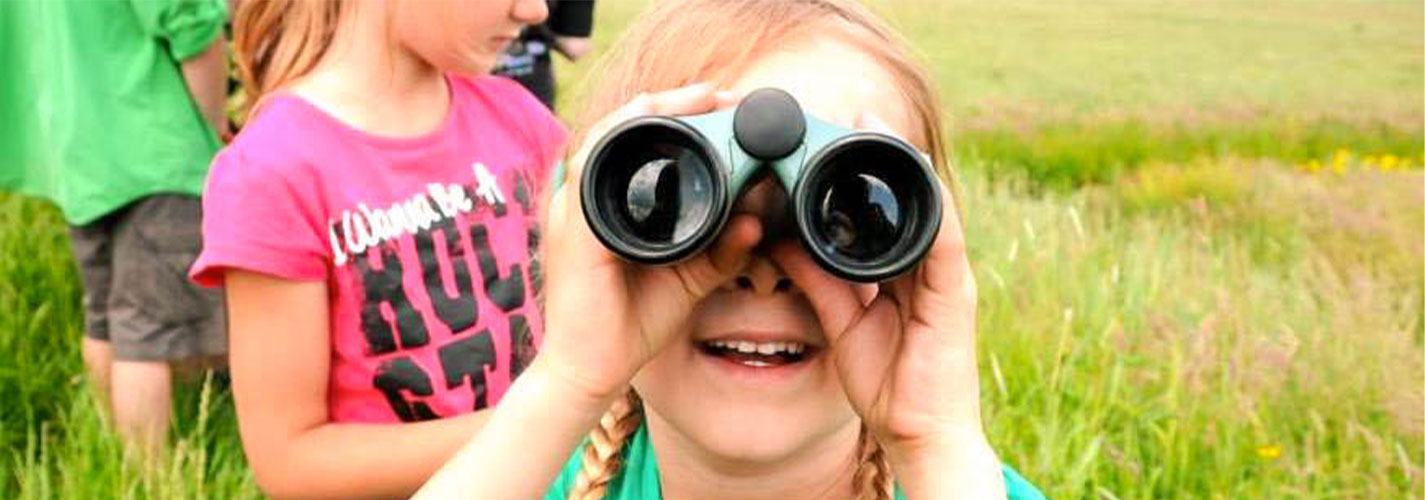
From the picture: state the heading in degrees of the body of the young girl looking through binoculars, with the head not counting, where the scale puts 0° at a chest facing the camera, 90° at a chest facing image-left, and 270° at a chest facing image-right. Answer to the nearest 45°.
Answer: approximately 0°

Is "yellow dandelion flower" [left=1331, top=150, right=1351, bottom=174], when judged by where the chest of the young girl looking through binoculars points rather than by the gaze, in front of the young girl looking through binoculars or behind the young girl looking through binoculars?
behind

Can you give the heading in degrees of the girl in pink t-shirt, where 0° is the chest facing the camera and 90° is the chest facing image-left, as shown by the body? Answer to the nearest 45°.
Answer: approximately 315°

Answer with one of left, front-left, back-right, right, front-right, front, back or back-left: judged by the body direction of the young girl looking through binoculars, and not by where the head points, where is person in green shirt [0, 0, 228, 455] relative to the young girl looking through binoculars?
back-right

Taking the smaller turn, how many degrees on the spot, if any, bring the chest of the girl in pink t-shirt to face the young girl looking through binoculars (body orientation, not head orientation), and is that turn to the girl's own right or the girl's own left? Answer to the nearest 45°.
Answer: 0° — they already face them

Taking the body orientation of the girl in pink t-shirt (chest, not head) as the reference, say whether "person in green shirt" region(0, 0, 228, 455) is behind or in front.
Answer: behind
